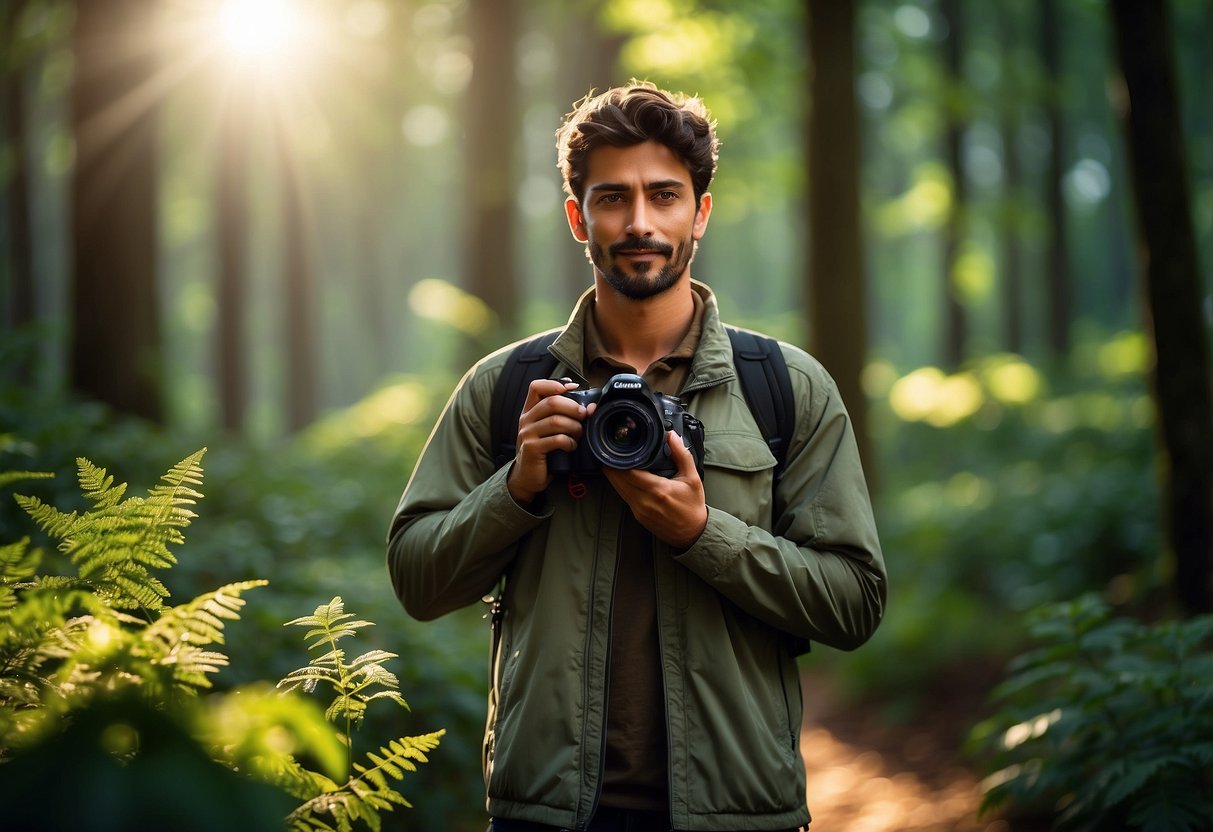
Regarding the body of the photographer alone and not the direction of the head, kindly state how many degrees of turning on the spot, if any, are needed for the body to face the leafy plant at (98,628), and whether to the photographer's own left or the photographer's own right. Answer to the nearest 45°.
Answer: approximately 45° to the photographer's own right

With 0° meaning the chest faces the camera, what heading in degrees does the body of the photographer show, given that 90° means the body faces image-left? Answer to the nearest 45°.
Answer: approximately 0°

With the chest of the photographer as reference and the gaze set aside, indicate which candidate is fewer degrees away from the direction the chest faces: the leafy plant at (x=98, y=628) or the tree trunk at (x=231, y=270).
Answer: the leafy plant

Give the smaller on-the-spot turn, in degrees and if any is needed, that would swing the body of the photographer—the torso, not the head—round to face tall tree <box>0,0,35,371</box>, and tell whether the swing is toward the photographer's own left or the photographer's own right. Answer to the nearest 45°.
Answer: approximately 135° to the photographer's own right

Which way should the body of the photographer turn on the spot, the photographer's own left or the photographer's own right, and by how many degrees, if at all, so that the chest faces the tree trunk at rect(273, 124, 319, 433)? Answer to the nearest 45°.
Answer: approximately 180°

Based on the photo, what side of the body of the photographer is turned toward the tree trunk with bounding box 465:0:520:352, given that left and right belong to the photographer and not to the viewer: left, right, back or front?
back

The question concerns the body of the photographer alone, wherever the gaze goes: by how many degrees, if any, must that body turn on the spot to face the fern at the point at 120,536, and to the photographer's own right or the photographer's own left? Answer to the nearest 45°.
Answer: approximately 45° to the photographer's own right

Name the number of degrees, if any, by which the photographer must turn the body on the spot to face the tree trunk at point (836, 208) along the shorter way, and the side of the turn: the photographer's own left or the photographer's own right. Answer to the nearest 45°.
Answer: approximately 180°

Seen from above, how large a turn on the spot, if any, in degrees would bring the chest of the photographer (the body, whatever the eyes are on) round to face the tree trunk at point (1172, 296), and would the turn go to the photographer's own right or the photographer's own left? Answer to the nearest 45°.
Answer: approximately 135° to the photographer's own left

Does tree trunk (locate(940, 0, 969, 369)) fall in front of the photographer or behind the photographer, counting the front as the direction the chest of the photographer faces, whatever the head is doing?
behind

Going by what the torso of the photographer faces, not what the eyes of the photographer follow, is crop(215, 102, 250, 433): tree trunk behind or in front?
behind

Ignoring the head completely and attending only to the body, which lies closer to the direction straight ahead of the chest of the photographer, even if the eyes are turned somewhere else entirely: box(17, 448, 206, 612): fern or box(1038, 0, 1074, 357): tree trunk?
the fern
